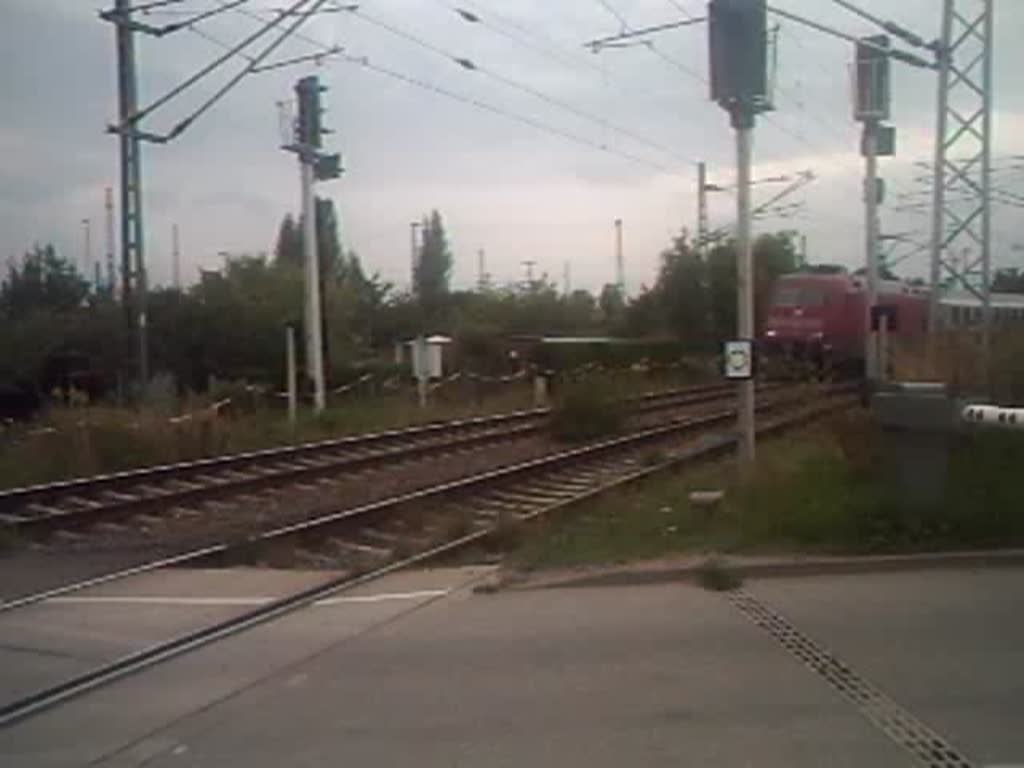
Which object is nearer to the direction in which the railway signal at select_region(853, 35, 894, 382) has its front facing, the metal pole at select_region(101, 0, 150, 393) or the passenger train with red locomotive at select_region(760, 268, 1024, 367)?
the passenger train with red locomotive

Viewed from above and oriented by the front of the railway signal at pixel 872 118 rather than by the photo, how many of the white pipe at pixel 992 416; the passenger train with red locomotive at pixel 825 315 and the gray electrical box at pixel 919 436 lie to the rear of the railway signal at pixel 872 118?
2

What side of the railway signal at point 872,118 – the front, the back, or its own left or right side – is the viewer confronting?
back

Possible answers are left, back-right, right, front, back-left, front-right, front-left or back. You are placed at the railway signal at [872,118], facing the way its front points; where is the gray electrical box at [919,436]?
back

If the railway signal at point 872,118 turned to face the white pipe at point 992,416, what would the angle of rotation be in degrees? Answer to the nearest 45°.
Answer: approximately 180°

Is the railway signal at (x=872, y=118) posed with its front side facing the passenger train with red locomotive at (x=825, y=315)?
yes

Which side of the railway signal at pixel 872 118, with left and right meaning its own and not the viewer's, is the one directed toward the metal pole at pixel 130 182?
left

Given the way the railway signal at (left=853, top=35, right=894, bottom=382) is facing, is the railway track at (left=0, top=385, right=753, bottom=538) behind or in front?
behind

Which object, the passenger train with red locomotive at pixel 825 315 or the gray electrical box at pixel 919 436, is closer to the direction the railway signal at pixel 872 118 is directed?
the passenger train with red locomotive
